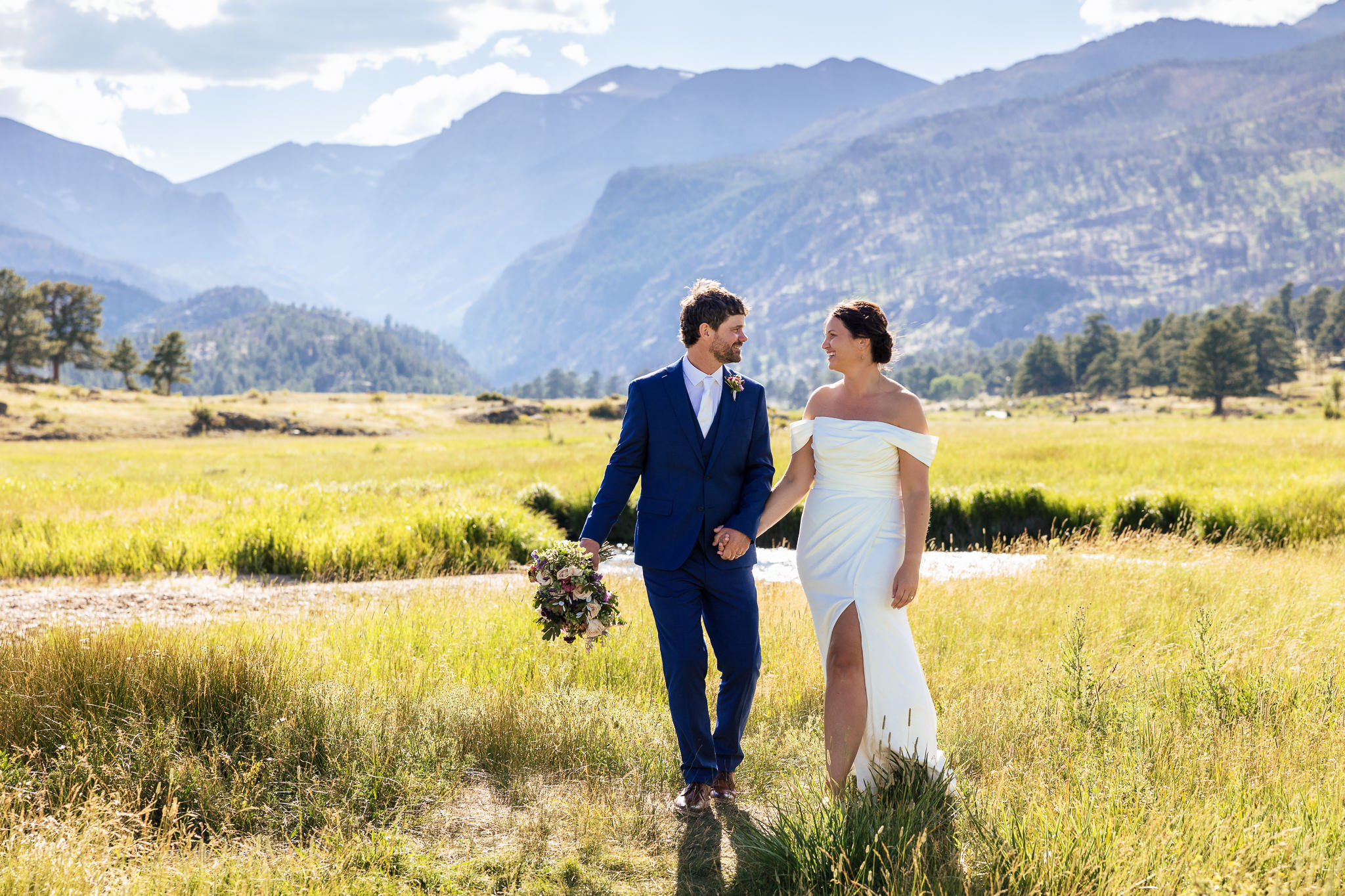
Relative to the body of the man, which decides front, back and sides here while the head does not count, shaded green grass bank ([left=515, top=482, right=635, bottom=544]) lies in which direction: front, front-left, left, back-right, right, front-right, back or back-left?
back

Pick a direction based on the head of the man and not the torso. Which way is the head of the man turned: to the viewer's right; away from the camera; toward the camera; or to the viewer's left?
to the viewer's right

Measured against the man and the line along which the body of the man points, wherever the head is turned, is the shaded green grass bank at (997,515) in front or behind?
behind

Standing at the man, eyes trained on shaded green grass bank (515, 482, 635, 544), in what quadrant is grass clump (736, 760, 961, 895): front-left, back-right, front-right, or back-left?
back-right

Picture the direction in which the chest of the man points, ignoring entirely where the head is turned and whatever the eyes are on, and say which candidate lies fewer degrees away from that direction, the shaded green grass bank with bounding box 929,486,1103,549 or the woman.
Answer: the woman

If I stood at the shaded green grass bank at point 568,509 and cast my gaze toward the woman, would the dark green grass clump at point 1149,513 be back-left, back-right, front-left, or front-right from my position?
front-left

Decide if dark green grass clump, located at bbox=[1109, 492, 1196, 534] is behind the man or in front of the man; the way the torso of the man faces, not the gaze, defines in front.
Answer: behind

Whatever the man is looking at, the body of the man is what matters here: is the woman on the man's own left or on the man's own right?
on the man's own left

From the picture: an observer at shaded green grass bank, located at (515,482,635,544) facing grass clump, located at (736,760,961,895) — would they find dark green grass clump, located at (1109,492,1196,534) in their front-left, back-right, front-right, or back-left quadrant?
front-left

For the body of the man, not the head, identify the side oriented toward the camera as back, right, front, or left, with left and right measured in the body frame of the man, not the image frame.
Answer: front

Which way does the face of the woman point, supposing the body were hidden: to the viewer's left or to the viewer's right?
to the viewer's left
